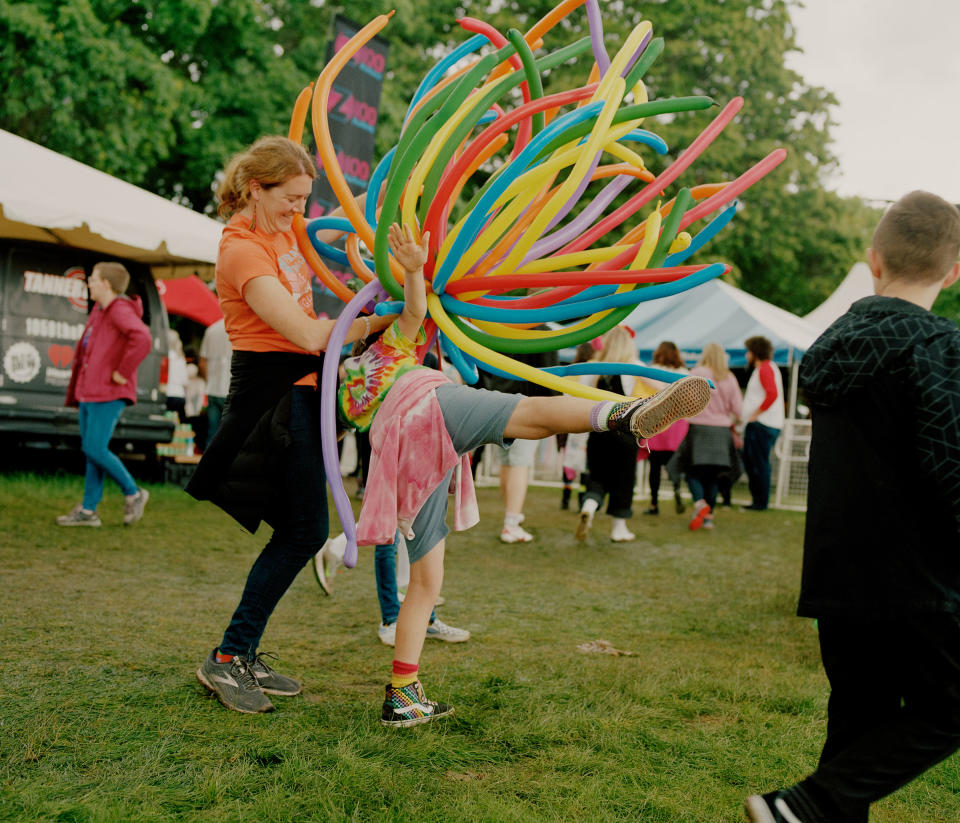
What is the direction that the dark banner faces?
toward the camera

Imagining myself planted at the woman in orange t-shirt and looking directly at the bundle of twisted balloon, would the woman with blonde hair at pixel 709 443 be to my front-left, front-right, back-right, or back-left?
front-left

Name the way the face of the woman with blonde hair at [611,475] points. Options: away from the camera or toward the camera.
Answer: away from the camera

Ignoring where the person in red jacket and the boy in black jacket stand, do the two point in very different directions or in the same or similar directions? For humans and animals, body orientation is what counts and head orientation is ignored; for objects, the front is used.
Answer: very different directions

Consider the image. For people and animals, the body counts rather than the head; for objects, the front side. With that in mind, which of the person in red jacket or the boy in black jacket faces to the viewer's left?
the person in red jacket

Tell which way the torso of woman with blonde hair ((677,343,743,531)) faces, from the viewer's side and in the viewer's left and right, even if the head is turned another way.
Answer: facing away from the viewer

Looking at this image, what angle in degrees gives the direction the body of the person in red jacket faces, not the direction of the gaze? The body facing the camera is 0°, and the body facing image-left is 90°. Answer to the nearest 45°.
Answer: approximately 90°

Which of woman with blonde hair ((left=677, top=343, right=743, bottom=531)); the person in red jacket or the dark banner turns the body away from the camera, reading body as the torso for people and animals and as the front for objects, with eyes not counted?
the woman with blonde hair

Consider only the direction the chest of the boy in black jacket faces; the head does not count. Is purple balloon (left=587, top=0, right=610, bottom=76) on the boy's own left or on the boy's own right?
on the boy's own left

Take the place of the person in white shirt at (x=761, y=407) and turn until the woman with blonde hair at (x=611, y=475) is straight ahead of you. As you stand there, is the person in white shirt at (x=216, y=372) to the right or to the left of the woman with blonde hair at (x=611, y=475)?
right

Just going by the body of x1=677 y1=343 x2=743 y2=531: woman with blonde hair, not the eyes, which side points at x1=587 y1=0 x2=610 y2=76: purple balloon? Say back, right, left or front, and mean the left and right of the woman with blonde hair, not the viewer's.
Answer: back

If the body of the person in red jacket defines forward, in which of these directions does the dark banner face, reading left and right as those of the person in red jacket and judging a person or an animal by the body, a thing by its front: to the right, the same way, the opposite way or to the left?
to the left

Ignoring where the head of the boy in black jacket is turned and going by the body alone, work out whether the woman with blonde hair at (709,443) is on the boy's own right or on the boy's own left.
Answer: on the boy's own left

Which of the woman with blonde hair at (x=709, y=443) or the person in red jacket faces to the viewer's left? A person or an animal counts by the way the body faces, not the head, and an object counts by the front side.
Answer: the person in red jacket
